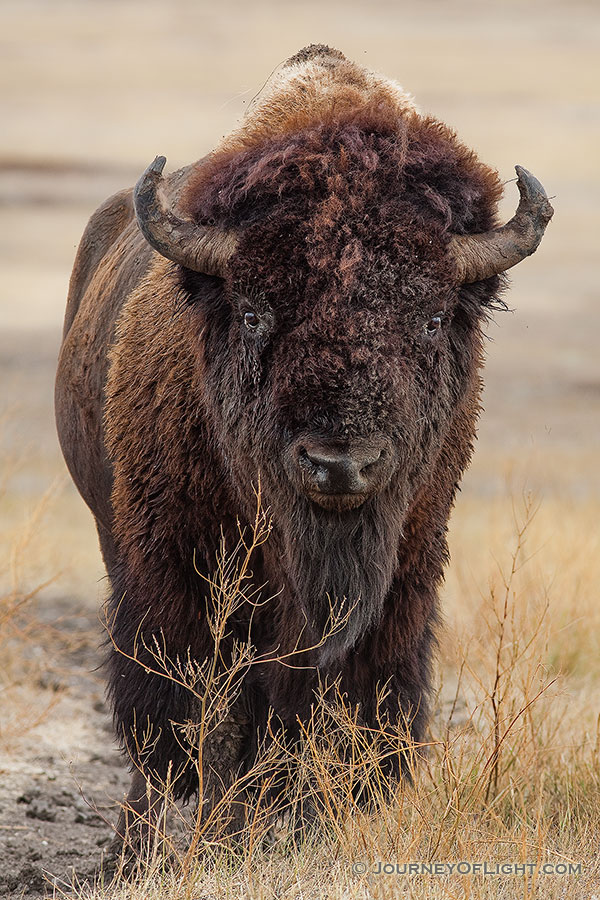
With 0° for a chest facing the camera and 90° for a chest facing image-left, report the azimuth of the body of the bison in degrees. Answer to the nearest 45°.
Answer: approximately 0°
